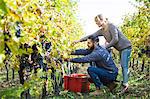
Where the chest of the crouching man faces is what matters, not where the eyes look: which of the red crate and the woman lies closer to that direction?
the red crate

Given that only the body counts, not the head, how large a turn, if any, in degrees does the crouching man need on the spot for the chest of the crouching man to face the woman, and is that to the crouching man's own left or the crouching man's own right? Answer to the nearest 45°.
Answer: approximately 135° to the crouching man's own right

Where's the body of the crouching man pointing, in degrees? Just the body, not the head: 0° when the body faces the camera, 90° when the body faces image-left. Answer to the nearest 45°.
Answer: approximately 90°
